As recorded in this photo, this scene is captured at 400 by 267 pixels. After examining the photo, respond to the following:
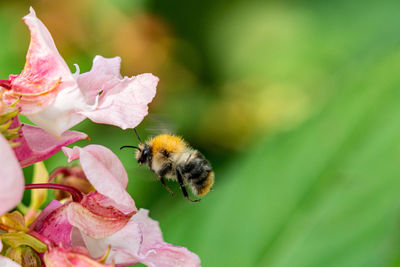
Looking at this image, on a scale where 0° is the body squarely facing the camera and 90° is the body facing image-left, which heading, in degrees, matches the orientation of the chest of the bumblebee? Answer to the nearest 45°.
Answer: approximately 90°

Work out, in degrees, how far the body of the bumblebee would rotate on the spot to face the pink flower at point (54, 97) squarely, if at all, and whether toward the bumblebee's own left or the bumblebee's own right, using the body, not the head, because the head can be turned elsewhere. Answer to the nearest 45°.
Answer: approximately 45° to the bumblebee's own left

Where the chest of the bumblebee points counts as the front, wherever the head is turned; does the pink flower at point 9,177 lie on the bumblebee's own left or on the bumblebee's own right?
on the bumblebee's own left
